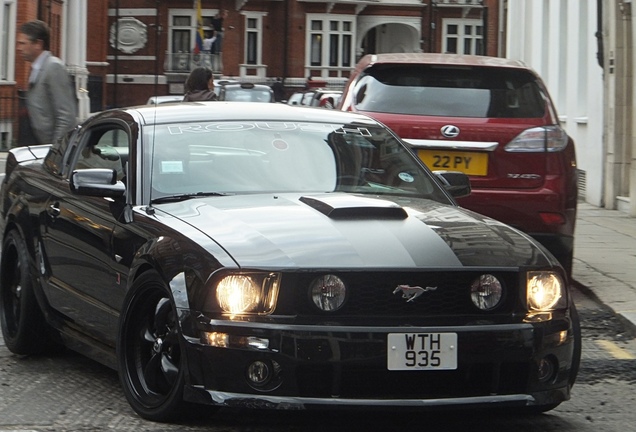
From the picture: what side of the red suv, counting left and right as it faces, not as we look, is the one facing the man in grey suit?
left

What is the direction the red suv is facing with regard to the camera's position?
facing away from the viewer

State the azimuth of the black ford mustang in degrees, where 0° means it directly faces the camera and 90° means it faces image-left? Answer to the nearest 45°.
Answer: approximately 315°

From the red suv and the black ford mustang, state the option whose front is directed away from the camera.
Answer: the red suv

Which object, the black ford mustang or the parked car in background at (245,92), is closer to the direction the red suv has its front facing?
the parked car in background
